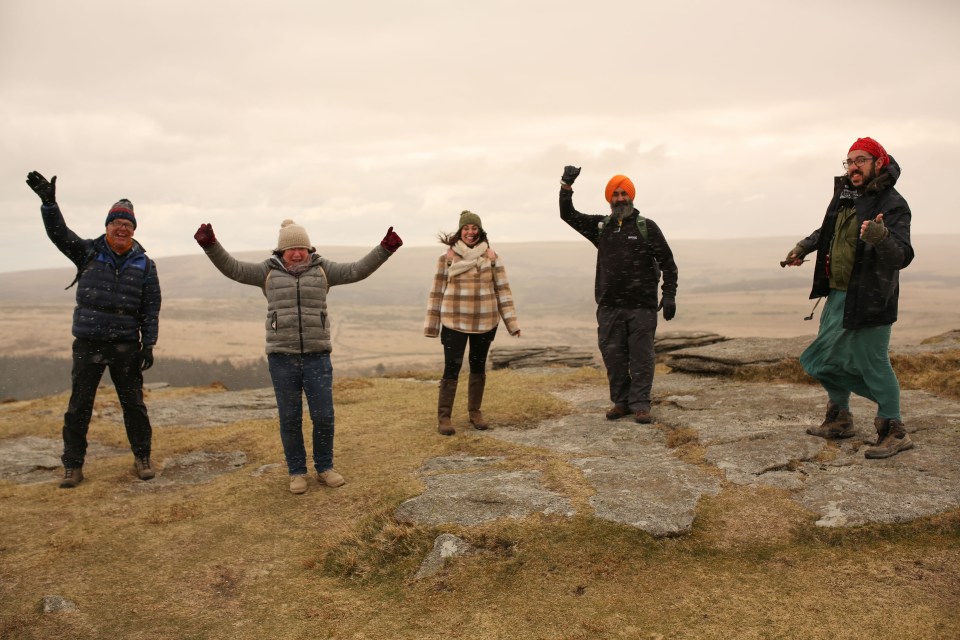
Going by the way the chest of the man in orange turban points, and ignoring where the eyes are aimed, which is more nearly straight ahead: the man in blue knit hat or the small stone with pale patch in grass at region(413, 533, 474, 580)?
the small stone with pale patch in grass

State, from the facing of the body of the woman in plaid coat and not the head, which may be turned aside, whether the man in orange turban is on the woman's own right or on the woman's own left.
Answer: on the woman's own left

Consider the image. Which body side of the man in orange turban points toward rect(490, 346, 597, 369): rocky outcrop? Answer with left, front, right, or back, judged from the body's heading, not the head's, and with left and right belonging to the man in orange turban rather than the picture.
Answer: back

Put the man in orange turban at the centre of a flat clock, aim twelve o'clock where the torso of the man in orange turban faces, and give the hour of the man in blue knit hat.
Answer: The man in blue knit hat is roughly at 2 o'clock from the man in orange turban.

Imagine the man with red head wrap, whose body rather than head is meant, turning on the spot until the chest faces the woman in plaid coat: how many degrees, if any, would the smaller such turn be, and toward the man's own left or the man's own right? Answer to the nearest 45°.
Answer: approximately 45° to the man's own right

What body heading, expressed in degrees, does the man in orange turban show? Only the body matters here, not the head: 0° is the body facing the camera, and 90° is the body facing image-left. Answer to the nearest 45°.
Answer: approximately 0°

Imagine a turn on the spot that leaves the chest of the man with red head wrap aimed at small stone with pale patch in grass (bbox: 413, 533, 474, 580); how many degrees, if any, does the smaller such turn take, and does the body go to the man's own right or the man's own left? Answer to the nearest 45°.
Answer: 0° — they already face it

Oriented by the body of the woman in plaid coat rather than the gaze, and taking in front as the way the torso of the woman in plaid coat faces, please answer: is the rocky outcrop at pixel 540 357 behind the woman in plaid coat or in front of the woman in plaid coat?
behind

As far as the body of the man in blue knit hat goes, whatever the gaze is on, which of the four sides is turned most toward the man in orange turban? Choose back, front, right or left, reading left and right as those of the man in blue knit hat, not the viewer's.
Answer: left

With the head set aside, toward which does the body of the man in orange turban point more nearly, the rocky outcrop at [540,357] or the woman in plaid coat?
the woman in plaid coat

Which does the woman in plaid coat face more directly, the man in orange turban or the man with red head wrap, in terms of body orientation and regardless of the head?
the man with red head wrap
